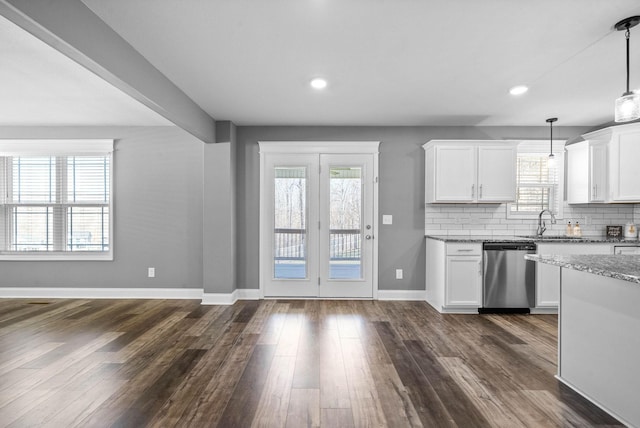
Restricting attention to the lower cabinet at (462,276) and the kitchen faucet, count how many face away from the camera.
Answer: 0

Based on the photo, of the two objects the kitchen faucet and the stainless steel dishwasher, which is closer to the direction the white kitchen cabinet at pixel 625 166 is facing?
the stainless steel dishwasher

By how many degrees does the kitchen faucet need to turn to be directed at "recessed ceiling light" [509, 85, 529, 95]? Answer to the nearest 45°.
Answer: approximately 45° to its right

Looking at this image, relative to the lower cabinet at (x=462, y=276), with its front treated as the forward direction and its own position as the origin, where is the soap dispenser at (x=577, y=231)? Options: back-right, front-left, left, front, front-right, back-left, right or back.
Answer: left

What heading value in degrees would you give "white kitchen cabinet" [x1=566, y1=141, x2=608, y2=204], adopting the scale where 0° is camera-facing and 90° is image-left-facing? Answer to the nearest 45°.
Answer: approximately 315°

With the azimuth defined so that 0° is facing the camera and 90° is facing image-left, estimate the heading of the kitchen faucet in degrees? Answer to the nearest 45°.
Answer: approximately 315°
